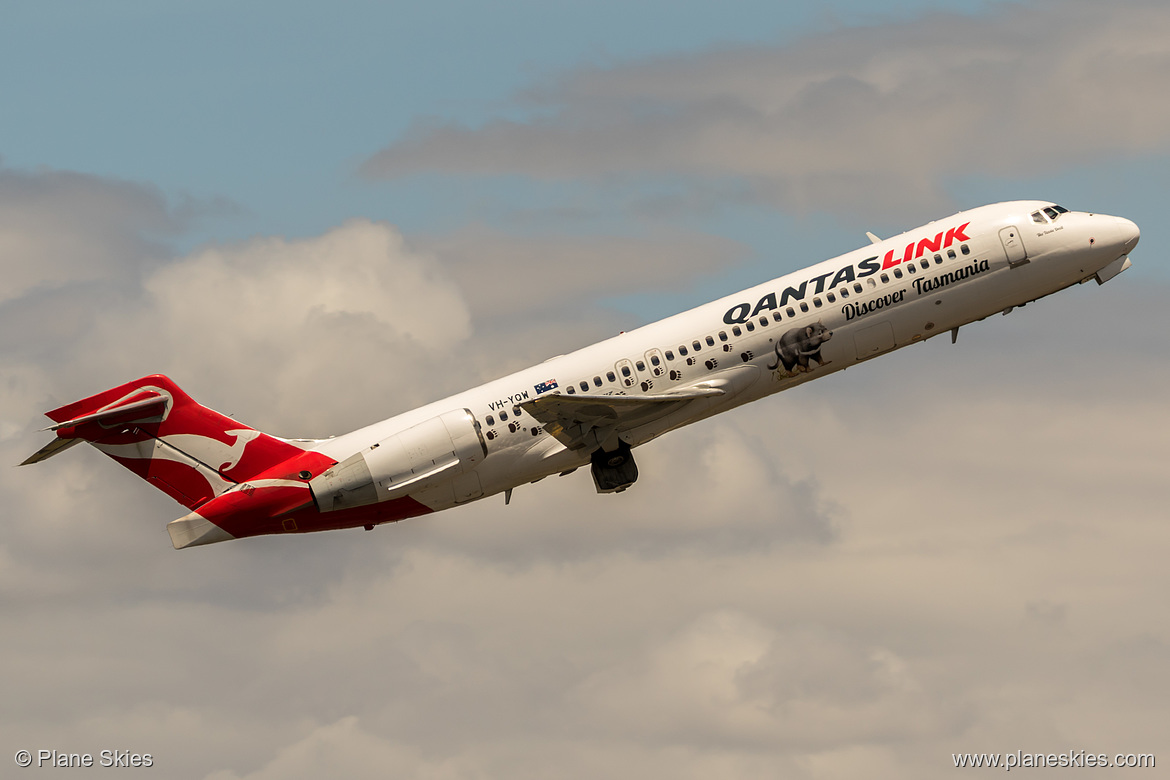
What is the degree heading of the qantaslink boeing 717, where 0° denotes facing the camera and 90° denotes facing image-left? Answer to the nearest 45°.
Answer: approximately 270°
